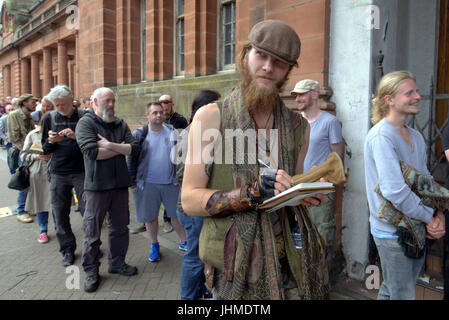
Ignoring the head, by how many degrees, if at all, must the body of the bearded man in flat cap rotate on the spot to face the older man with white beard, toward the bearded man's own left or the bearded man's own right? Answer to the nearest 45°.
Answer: approximately 180°

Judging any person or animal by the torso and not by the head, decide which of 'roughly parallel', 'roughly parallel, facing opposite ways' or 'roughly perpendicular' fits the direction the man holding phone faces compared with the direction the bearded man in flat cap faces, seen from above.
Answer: roughly parallel

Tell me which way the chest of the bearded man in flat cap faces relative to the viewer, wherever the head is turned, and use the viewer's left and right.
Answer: facing the viewer and to the right of the viewer

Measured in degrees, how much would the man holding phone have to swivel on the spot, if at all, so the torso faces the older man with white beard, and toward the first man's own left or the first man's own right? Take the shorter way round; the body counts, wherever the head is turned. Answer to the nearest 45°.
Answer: approximately 45° to the first man's own left

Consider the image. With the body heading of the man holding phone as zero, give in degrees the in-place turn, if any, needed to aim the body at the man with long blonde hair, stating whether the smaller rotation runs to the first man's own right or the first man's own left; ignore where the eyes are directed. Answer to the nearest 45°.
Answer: approximately 45° to the first man's own left

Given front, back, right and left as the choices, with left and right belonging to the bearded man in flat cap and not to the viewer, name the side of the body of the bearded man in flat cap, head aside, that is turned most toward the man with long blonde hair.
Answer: left

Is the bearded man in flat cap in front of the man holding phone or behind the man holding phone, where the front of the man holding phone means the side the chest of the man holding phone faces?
in front

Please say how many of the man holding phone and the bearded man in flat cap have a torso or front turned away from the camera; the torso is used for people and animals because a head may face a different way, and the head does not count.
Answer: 0

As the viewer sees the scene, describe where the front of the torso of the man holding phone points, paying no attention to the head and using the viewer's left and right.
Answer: facing the viewer

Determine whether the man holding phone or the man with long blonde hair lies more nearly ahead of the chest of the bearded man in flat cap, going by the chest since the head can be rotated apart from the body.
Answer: the man with long blonde hair

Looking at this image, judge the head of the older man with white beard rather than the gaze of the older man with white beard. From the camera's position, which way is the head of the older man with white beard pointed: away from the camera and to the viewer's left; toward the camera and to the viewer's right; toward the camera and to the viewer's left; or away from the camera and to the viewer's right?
toward the camera and to the viewer's right

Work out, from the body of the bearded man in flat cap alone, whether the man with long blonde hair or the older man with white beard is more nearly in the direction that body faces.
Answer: the man with long blonde hair
